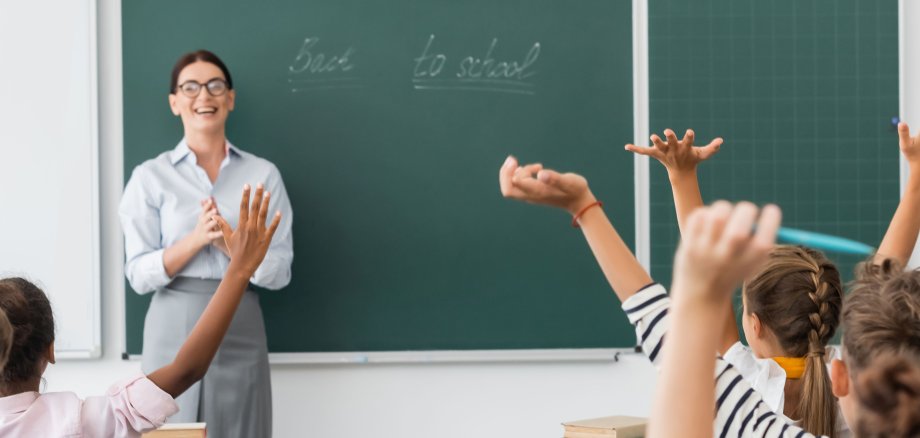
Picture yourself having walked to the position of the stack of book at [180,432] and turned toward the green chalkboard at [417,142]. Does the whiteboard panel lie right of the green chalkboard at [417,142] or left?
left

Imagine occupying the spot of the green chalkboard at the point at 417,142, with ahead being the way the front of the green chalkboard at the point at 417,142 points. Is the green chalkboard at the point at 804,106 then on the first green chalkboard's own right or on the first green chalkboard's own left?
on the first green chalkboard's own left

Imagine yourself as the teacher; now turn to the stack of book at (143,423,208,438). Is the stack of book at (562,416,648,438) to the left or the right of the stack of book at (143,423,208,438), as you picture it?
left

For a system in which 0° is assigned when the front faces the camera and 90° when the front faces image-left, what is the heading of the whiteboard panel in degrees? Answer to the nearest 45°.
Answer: approximately 0°

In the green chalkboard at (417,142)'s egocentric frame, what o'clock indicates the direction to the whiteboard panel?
The whiteboard panel is roughly at 3 o'clock from the green chalkboard.

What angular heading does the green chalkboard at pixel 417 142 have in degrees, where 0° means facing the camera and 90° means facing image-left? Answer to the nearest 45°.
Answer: approximately 0°

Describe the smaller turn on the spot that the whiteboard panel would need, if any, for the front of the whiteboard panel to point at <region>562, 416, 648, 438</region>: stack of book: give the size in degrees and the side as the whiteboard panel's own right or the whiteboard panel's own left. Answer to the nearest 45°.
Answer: approximately 45° to the whiteboard panel's own left

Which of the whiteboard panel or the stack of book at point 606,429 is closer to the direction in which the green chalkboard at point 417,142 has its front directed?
the stack of book

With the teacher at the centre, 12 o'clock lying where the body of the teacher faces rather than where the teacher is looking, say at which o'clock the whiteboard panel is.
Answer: The whiteboard panel is roughly at 4 o'clock from the teacher.

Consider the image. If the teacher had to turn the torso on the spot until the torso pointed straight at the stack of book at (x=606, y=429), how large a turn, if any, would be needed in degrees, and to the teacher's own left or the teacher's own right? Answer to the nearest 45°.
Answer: approximately 45° to the teacher's own left

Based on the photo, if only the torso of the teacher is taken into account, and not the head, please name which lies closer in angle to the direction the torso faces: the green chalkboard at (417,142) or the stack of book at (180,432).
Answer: the stack of book
